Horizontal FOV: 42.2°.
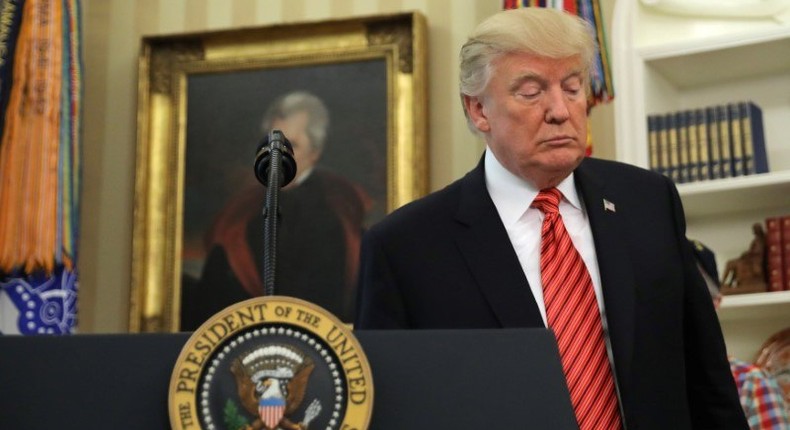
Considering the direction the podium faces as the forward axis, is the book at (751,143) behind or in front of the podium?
behind

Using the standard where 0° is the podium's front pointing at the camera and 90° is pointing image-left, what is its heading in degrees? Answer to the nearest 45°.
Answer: approximately 0°

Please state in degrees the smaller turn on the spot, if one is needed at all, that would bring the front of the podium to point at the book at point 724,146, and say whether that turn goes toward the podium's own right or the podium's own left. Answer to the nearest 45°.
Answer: approximately 135° to the podium's own left

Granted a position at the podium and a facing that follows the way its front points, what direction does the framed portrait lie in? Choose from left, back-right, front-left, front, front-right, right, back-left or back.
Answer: back

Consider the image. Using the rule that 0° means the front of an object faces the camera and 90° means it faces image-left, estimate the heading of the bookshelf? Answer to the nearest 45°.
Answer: approximately 45°

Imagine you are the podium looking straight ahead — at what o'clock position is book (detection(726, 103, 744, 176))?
The book is roughly at 7 o'clock from the podium.

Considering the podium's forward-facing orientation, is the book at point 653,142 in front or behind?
behind
